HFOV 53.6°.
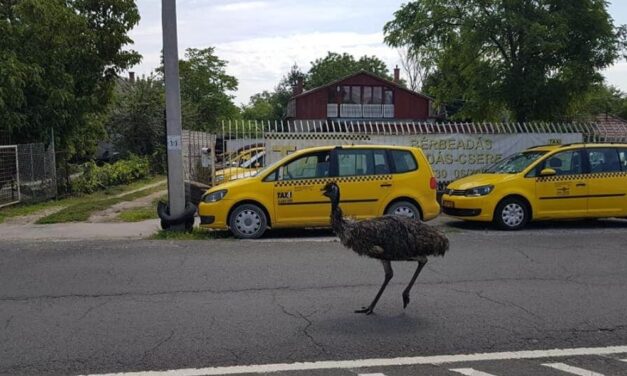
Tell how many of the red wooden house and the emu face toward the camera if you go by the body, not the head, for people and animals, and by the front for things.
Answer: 1

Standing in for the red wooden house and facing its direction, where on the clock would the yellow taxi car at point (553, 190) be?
The yellow taxi car is roughly at 12 o'clock from the red wooden house.

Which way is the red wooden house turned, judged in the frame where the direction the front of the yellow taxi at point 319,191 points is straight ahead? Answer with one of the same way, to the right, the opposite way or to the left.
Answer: to the left

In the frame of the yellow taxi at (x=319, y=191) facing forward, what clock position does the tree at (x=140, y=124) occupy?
The tree is roughly at 2 o'clock from the yellow taxi.

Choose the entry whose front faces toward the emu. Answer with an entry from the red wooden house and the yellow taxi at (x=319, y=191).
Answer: the red wooden house

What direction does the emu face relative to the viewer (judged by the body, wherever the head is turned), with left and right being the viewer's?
facing to the left of the viewer

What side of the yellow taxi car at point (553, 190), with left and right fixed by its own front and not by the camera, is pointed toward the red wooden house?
right

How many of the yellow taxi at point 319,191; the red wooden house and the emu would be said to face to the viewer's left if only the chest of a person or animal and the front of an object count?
2

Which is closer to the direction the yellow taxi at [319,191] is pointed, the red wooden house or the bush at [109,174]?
the bush

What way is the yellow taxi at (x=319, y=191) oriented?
to the viewer's left

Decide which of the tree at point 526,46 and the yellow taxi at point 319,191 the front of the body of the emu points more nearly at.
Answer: the yellow taxi

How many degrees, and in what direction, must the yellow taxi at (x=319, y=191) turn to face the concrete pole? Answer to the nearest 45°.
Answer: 0° — it already faces it

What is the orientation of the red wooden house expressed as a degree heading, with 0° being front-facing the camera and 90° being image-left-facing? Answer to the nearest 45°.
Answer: approximately 0°
